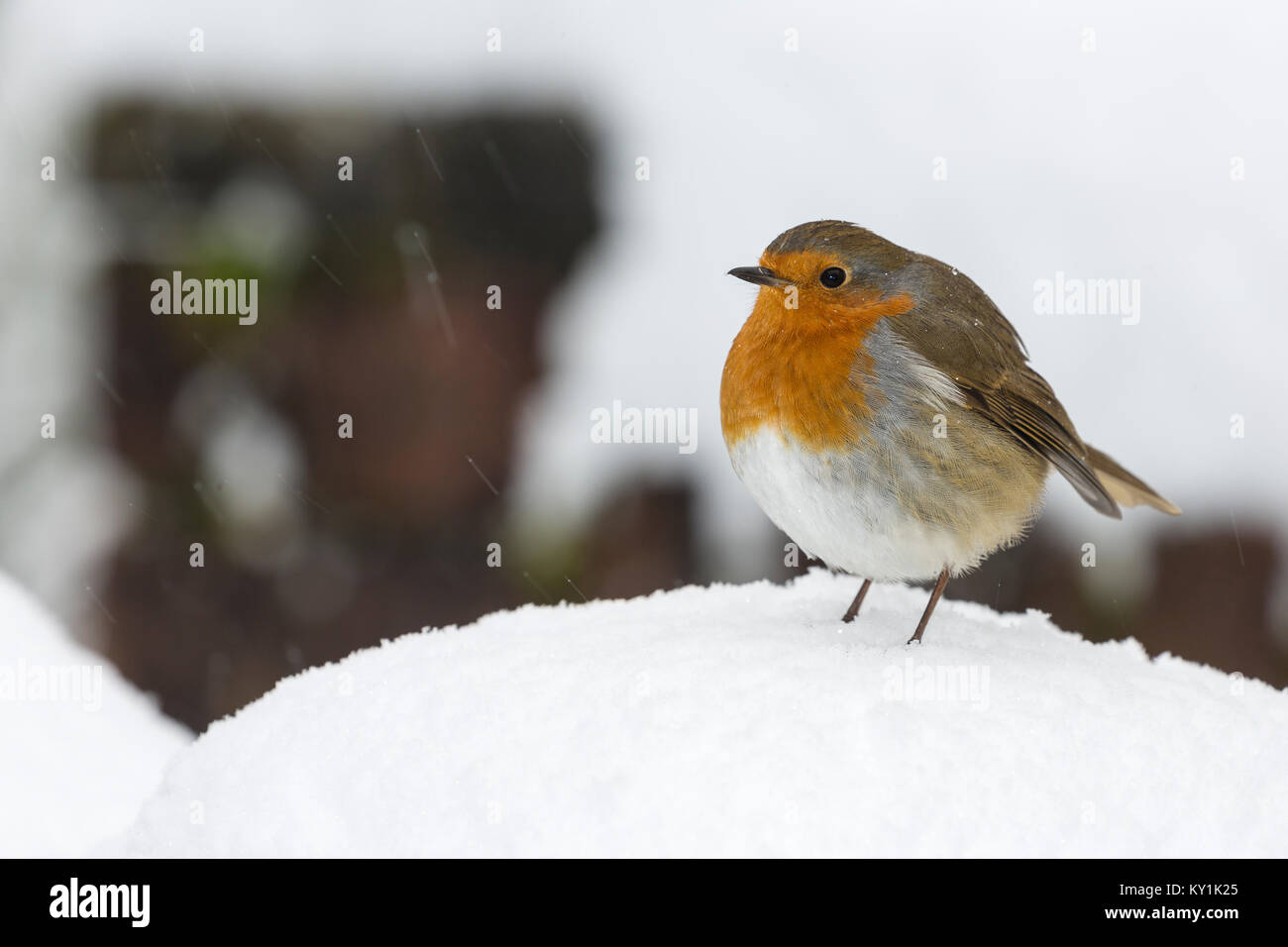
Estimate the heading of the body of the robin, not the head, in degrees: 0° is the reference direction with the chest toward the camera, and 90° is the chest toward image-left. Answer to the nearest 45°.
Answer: approximately 90°
